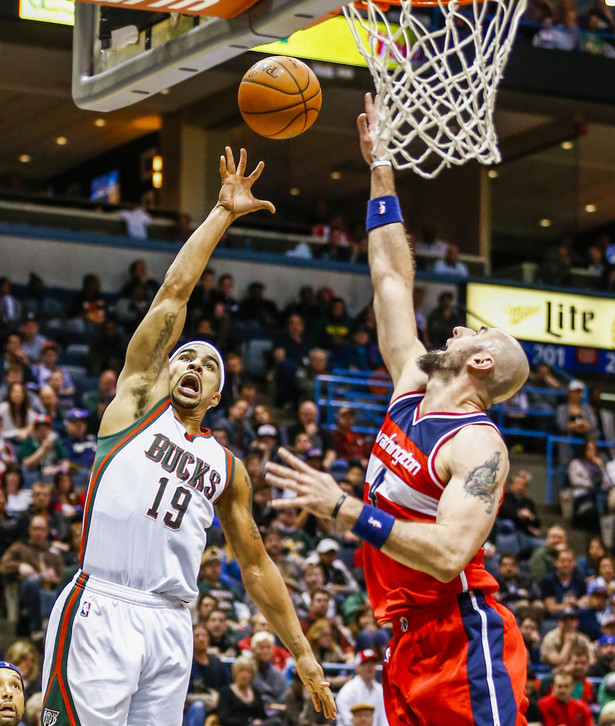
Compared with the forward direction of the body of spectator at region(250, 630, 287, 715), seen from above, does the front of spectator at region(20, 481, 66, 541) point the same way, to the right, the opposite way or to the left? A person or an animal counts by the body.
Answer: the same way

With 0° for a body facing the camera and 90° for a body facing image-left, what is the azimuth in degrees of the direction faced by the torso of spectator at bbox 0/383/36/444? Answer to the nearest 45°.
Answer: approximately 0°

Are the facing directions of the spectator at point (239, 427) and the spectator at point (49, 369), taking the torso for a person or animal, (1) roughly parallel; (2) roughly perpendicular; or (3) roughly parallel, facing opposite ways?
roughly parallel

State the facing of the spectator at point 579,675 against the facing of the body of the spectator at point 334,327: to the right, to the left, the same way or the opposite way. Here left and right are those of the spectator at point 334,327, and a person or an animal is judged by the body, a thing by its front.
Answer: the same way

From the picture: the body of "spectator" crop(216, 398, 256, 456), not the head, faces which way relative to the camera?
toward the camera

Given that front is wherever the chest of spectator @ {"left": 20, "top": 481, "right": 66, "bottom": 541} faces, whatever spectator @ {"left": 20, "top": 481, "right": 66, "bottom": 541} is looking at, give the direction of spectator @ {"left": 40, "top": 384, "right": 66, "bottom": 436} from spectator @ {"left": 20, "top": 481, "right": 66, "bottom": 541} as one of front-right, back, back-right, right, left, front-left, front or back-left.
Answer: back

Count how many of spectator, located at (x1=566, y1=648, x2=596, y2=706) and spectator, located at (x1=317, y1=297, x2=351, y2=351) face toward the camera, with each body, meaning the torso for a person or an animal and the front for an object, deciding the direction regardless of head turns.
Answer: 2

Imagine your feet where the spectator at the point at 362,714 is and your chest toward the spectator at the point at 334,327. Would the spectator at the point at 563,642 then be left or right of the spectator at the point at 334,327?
right

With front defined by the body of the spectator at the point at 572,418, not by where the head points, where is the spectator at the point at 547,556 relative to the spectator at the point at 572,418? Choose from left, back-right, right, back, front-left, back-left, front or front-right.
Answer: front

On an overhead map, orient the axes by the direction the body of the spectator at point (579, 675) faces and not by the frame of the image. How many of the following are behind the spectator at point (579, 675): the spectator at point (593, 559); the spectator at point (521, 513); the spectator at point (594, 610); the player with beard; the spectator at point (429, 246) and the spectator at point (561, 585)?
5

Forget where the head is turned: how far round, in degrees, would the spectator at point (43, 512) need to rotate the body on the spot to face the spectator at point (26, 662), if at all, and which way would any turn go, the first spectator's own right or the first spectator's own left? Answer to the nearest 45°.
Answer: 0° — they already face them

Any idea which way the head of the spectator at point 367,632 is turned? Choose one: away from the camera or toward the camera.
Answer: toward the camera

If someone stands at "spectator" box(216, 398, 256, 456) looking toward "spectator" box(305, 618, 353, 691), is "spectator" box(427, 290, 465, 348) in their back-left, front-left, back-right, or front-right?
back-left

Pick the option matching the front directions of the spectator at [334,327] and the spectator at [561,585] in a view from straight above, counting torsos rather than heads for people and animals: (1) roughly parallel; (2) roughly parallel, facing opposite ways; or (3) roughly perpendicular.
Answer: roughly parallel

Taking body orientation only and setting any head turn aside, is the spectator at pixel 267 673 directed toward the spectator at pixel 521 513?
no

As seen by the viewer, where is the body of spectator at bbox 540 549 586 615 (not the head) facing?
toward the camera

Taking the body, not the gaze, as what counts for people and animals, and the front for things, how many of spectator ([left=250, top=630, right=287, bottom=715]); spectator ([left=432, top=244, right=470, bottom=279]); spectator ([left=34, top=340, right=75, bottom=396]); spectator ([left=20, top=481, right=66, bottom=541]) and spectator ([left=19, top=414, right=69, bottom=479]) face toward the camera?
5

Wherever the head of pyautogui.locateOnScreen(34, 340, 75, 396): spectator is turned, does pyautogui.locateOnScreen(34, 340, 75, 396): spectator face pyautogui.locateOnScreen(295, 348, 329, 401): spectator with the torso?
no

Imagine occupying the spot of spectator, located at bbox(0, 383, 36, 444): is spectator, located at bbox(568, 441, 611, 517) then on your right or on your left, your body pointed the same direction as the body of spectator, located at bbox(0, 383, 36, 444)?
on your left

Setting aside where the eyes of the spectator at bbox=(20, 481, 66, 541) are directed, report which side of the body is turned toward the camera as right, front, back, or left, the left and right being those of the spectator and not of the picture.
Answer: front

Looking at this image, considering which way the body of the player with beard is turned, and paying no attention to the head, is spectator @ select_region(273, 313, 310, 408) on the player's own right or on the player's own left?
on the player's own right

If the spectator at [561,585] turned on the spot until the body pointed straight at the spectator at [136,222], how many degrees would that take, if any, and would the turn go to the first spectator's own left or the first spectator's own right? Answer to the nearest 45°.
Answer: approximately 135° to the first spectator's own right

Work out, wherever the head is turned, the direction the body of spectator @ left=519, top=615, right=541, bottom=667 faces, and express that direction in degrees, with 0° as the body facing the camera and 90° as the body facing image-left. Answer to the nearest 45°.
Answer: approximately 45°

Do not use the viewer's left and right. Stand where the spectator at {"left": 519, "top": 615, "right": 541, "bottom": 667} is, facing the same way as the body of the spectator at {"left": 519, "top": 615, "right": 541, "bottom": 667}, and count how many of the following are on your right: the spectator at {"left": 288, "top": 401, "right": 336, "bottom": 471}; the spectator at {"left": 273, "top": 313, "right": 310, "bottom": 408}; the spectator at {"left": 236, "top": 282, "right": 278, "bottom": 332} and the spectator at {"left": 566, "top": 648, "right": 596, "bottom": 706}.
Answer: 3
